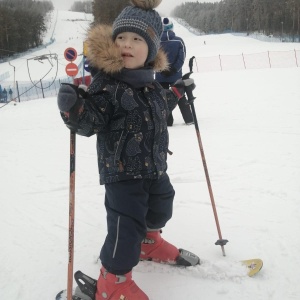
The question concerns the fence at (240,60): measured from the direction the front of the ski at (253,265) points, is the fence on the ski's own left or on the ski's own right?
on the ski's own left

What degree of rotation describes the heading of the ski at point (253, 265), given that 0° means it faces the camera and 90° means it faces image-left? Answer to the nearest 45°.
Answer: approximately 315°

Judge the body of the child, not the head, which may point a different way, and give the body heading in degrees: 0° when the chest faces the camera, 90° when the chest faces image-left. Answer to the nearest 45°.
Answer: approximately 315°
